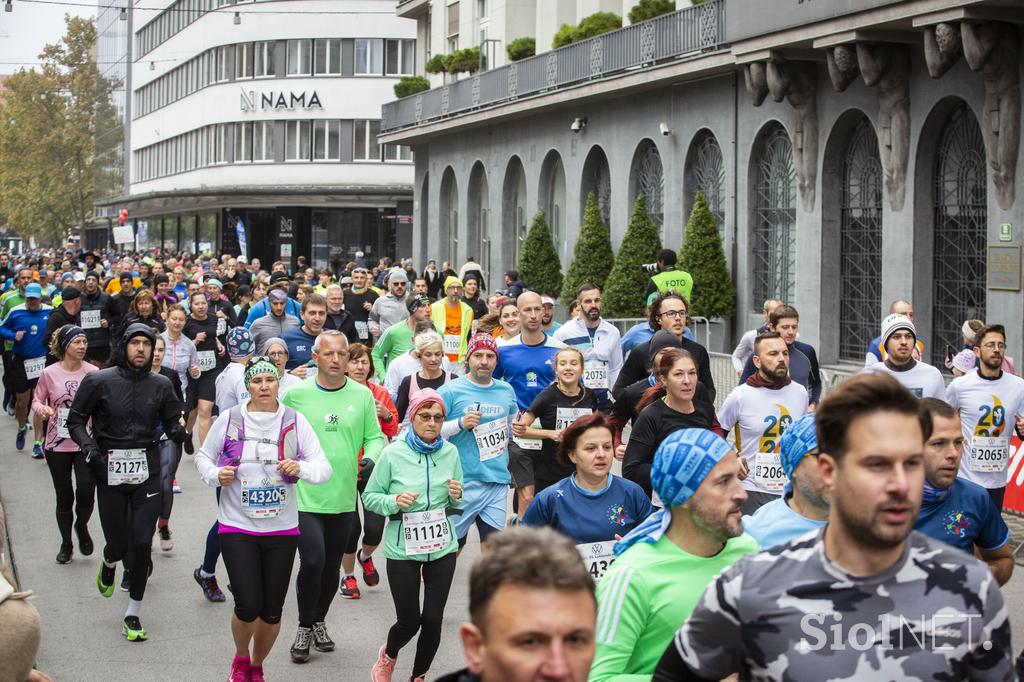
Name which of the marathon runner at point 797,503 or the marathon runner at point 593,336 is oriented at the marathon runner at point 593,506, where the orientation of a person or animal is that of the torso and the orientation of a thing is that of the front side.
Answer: the marathon runner at point 593,336

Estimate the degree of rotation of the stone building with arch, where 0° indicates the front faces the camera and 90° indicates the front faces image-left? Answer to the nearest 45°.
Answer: approximately 45°

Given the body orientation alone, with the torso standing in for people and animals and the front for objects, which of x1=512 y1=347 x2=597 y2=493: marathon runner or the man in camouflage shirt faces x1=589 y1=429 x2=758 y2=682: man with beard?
the marathon runner

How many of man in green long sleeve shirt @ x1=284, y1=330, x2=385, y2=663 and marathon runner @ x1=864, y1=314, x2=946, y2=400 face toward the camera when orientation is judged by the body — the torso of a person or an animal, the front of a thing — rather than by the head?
2

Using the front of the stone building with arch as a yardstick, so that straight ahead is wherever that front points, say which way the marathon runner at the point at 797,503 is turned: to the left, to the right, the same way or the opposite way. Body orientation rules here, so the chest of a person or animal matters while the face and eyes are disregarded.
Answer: to the left

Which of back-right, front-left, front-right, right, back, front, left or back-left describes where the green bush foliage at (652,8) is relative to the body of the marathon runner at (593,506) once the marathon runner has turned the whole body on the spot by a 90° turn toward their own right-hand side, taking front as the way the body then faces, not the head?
right

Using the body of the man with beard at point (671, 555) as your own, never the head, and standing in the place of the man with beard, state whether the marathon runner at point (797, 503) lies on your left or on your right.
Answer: on your left

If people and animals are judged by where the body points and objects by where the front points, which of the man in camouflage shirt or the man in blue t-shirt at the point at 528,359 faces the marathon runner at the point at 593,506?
the man in blue t-shirt

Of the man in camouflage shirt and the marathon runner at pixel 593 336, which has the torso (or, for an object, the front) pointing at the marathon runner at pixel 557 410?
the marathon runner at pixel 593 336

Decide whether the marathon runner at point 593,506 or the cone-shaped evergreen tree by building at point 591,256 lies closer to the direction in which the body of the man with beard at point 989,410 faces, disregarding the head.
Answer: the marathon runner
